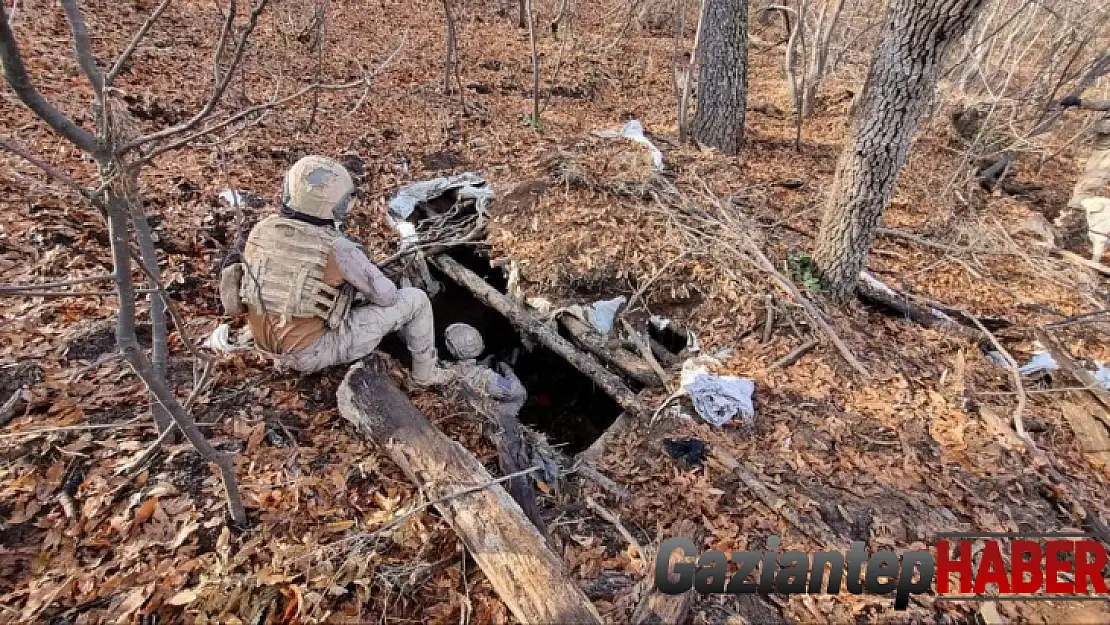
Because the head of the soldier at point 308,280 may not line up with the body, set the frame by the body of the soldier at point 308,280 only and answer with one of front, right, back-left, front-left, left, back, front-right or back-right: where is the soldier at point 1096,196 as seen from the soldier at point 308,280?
front-right

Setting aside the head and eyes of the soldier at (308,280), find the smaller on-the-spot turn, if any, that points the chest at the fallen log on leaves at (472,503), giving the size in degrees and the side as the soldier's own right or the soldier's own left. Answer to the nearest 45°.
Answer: approximately 90° to the soldier's own right

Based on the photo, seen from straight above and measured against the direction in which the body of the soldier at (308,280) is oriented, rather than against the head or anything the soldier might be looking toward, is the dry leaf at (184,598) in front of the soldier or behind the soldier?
behind

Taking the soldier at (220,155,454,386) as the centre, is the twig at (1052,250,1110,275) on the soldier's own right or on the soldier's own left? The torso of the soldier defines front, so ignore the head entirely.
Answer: on the soldier's own right

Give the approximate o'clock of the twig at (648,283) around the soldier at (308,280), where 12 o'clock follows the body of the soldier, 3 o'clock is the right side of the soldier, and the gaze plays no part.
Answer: The twig is roughly at 1 o'clock from the soldier.

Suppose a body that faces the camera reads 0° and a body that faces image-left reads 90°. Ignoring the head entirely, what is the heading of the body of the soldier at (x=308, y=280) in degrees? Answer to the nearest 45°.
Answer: approximately 225°

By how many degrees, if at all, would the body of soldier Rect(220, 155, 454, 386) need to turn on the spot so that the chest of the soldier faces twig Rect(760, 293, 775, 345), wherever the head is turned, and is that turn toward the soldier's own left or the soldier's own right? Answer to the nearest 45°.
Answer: approximately 45° to the soldier's own right

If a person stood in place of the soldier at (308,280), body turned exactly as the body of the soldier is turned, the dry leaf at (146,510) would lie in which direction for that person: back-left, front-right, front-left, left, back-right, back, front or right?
back

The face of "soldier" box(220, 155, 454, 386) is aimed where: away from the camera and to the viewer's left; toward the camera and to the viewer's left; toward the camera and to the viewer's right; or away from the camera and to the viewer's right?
away from the camera and to the viewer's right

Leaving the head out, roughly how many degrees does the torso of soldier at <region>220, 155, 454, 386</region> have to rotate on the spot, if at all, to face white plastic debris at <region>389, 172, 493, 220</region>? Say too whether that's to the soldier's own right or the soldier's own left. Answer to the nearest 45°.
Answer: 0° — they already face it
